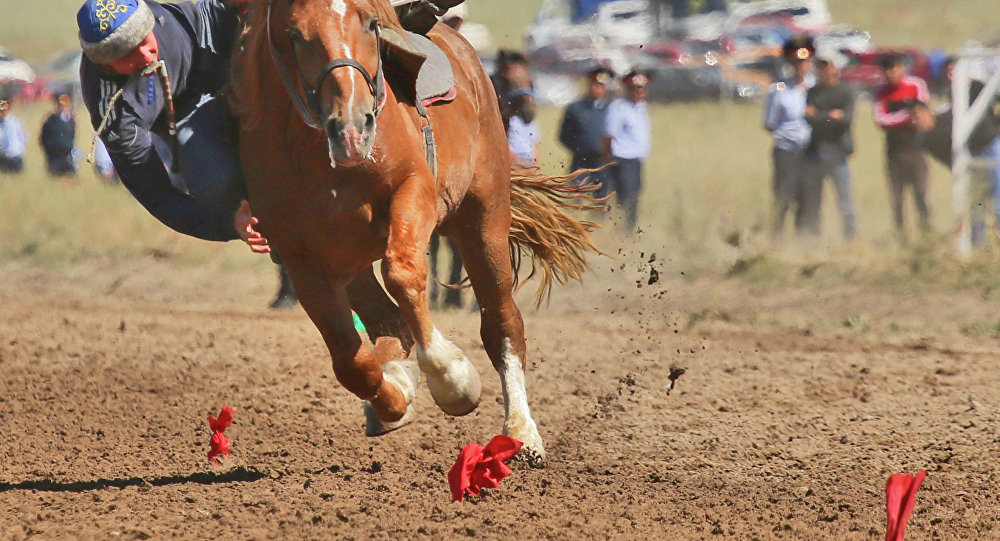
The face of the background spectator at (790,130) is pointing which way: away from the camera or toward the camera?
toward the camera

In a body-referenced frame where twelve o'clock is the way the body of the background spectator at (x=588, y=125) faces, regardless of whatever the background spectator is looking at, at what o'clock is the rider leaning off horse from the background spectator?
The rider leaning off horse is roughly at 2 o'clock from the background spectator.

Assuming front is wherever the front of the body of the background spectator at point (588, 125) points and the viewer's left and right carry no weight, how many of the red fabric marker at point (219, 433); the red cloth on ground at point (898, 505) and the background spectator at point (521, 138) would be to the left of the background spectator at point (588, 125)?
0

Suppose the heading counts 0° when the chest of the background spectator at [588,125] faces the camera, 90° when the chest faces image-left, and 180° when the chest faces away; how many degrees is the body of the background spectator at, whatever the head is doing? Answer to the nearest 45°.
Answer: approximately 315°

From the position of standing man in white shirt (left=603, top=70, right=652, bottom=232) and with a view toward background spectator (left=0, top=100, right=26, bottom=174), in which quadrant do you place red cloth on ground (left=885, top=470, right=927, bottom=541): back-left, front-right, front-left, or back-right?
back-left

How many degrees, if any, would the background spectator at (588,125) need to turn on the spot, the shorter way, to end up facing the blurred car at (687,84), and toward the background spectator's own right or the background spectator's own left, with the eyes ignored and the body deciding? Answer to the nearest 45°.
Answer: approximately 135° to the background spectator's own left

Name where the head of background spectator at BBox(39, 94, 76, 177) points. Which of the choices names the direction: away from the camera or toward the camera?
toward the camera

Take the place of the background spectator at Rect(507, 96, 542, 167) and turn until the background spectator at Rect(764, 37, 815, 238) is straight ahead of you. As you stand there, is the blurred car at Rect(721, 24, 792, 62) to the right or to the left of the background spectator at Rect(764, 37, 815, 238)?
left

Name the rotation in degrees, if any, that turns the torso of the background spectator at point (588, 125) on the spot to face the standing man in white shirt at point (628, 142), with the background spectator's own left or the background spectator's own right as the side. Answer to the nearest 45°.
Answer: approximately 90° to the background spectator's own left

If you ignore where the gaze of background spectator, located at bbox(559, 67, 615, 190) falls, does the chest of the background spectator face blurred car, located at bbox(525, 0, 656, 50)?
no

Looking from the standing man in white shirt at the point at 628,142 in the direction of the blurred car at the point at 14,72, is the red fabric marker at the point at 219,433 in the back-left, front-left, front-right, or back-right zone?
back-left

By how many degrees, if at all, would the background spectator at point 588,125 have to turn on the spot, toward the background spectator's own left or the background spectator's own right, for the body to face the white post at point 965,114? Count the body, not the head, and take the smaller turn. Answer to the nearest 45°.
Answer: approximately 45° to the background spectator's own left

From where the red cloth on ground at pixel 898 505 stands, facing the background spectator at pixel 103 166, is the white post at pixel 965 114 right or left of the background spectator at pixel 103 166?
right

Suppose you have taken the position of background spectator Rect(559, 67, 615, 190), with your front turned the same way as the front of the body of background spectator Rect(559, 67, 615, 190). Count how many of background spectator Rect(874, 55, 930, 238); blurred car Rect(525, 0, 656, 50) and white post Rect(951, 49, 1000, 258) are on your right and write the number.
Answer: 0

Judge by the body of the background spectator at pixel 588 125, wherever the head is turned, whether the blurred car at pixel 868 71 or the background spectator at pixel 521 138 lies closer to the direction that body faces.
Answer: the background spectator

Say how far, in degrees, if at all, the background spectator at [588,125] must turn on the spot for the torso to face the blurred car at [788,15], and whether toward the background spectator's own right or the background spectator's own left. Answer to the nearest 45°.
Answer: approximately 135° to the background spectator's own left

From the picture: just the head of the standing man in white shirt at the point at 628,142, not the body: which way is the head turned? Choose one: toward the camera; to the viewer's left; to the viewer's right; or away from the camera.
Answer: toward the camera
